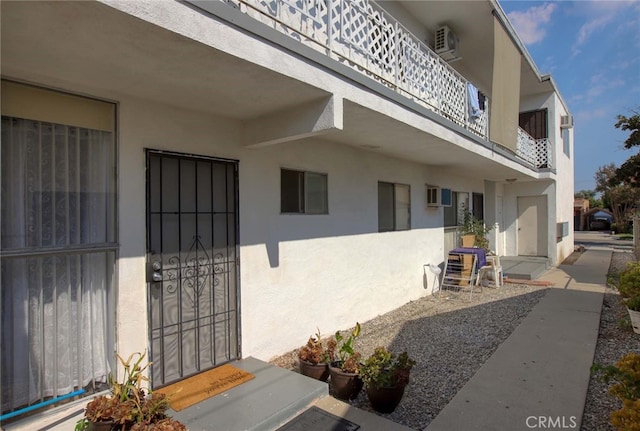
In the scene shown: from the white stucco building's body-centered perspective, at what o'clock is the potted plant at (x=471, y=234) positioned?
The potted plant is roughly at 9 o'clock from the white stucco building.

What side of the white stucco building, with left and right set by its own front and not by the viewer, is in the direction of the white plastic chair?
front

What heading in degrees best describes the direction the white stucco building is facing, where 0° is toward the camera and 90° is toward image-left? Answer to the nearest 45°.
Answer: approximately 315°

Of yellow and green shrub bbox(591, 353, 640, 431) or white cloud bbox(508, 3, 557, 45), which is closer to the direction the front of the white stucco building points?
the yellow and green shrub

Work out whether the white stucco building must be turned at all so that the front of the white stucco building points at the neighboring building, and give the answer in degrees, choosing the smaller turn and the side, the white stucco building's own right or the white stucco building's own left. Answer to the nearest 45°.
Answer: approximately 90° to the white stucco building's own left
